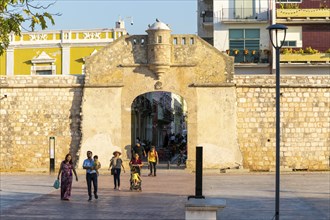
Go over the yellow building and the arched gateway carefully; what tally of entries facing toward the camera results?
2

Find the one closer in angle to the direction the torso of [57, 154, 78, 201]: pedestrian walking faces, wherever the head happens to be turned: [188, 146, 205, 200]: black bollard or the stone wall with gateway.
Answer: the black bollard

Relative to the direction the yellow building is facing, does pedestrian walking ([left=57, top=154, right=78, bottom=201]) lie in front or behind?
in front

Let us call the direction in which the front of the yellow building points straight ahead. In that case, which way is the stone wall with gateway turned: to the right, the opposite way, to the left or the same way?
the same way

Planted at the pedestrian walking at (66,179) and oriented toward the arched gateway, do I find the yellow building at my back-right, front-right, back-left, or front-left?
front-left

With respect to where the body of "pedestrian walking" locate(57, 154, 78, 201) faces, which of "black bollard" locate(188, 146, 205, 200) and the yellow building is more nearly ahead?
the black bollard

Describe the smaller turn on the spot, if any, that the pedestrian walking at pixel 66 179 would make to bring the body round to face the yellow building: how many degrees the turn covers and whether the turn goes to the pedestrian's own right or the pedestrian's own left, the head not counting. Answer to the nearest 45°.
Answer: approximately 180°

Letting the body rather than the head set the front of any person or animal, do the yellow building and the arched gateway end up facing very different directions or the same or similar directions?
same or similar directions

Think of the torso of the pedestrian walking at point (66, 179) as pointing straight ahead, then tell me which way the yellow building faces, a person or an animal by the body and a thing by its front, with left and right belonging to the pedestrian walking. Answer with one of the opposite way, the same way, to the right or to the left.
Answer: the same way

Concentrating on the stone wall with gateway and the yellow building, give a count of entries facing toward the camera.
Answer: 2

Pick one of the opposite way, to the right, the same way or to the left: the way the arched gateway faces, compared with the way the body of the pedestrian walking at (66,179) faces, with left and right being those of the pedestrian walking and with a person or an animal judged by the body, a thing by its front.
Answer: the same way

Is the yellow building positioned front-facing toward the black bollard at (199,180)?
yes

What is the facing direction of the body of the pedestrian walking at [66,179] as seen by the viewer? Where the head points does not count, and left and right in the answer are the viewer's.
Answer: facing the viewer

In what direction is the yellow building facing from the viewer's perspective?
toward the camera

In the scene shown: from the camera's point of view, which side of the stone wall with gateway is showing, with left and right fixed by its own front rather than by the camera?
front
